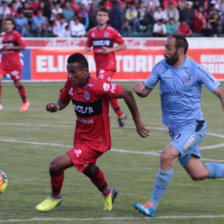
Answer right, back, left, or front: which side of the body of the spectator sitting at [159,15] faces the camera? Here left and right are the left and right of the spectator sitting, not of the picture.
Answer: front

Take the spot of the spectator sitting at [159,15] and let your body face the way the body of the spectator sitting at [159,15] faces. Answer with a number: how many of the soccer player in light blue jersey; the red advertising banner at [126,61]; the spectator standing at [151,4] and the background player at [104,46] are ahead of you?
3

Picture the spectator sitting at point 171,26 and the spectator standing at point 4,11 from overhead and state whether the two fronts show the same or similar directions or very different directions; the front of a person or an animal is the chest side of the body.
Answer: same or similar directions

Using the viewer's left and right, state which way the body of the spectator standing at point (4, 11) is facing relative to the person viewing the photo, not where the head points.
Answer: facing the viewer

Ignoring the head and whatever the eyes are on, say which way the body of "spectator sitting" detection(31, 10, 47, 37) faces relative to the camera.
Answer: toward the camera

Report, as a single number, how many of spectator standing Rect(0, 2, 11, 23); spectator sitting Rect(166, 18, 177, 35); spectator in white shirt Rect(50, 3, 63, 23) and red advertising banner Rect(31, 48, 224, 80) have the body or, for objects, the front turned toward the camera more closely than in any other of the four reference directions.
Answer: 4

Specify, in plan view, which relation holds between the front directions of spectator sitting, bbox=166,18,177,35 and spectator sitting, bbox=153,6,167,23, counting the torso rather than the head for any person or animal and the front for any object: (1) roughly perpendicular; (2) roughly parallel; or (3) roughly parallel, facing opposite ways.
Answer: roughly parallel

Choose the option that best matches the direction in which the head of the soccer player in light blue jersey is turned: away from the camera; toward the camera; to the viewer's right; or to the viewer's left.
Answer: to the viewer's left

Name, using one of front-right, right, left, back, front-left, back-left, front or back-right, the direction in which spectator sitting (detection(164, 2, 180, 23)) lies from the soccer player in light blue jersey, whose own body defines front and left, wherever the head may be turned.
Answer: back-right

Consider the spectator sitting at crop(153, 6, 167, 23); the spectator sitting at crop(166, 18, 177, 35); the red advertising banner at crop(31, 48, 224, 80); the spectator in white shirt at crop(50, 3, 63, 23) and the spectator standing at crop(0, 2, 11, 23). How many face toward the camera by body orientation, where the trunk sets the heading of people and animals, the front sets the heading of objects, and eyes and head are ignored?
5

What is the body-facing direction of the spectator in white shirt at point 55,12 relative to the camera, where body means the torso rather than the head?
toward the camera

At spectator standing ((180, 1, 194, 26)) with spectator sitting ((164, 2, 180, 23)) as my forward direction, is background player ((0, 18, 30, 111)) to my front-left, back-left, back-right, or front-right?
front-left

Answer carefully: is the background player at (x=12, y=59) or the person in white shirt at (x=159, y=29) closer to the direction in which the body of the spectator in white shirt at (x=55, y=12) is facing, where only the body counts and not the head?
the background player

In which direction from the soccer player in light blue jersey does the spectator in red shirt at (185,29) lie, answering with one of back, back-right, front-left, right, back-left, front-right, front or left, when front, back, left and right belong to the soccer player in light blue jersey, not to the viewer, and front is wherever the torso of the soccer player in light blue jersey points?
back-right

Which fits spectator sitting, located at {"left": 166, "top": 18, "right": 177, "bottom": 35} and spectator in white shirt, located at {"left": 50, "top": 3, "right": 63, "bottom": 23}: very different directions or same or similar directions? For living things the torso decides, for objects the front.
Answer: same or similar directions

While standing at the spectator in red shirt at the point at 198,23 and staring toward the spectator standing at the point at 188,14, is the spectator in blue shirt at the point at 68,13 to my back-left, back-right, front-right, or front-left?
front-left

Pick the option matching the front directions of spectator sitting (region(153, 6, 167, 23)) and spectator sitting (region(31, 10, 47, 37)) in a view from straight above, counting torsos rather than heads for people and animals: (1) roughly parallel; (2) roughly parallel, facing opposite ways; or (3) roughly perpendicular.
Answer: roughly parallel
